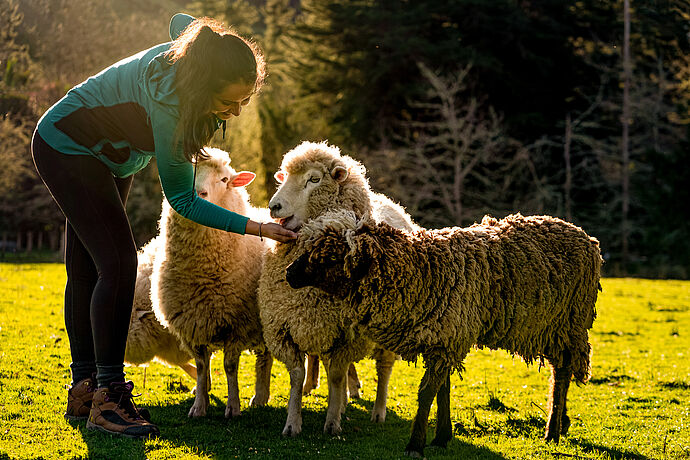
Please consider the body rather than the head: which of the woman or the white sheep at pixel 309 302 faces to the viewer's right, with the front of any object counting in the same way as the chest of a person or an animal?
the woman

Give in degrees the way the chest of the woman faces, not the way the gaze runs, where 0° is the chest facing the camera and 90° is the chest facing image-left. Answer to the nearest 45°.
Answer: approximately 270°

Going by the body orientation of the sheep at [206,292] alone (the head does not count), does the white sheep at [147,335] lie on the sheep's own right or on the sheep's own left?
on the sheep's own right

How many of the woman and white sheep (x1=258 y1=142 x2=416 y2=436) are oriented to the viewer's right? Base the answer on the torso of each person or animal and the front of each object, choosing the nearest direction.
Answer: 1

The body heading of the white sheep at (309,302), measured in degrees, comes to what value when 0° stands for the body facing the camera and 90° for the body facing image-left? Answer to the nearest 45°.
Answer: approximately 45°

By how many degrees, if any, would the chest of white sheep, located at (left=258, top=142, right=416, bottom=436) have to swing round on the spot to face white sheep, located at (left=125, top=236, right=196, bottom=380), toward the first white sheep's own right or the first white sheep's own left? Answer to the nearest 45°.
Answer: approximately 90° to the first white sheep's own right

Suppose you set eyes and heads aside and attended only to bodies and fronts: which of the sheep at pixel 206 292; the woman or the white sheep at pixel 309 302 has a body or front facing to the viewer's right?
the woman
